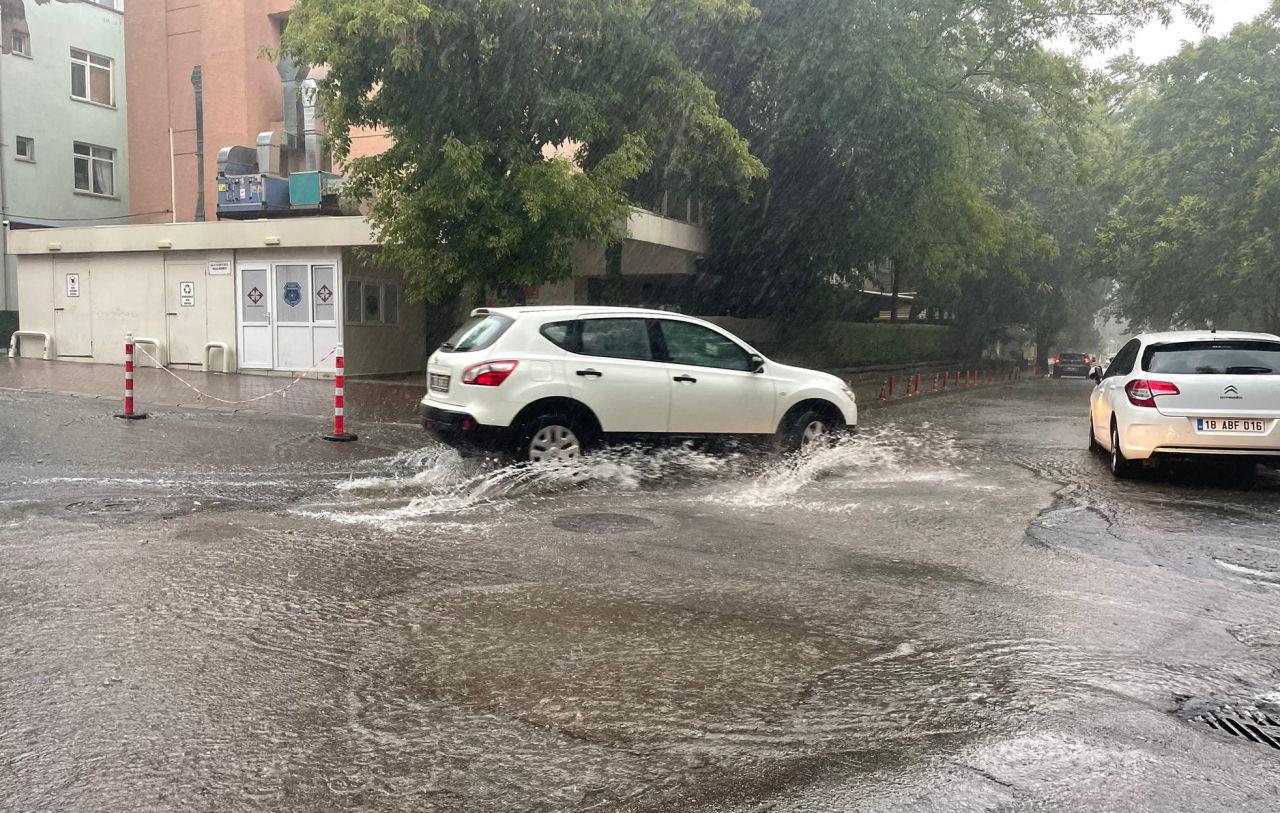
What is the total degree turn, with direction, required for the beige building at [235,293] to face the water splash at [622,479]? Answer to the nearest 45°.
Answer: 0° — it already faces it

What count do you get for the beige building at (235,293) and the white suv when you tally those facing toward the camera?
1

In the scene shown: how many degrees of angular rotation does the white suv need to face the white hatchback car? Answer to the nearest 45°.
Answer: approximately 45° to its right

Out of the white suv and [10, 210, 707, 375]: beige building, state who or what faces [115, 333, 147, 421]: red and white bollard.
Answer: the beige building

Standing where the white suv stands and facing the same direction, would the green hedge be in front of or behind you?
in front

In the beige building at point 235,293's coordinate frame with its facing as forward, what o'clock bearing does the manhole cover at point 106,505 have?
The manhole cover is roughly at 12 o'clock from the beige building.

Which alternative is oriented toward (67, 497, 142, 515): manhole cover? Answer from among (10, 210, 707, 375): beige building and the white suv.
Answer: the beige building

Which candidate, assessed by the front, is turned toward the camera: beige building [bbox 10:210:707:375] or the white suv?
the beige building

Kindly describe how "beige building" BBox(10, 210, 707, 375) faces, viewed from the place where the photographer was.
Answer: facing the viewer

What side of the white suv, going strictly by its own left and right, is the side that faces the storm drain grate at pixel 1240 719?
right

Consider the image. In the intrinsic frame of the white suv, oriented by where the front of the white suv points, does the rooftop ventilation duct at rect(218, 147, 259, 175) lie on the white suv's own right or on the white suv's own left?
on the white suv's own left

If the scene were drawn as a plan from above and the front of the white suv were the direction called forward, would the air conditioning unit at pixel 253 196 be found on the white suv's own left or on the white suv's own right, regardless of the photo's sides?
on the white suv's own left

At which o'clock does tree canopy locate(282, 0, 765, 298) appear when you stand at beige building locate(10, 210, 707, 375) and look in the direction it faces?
The tree canopy is roughly at 11 o'clock from the beige building.

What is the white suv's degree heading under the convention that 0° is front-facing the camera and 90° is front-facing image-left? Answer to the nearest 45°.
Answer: approximately 225°
